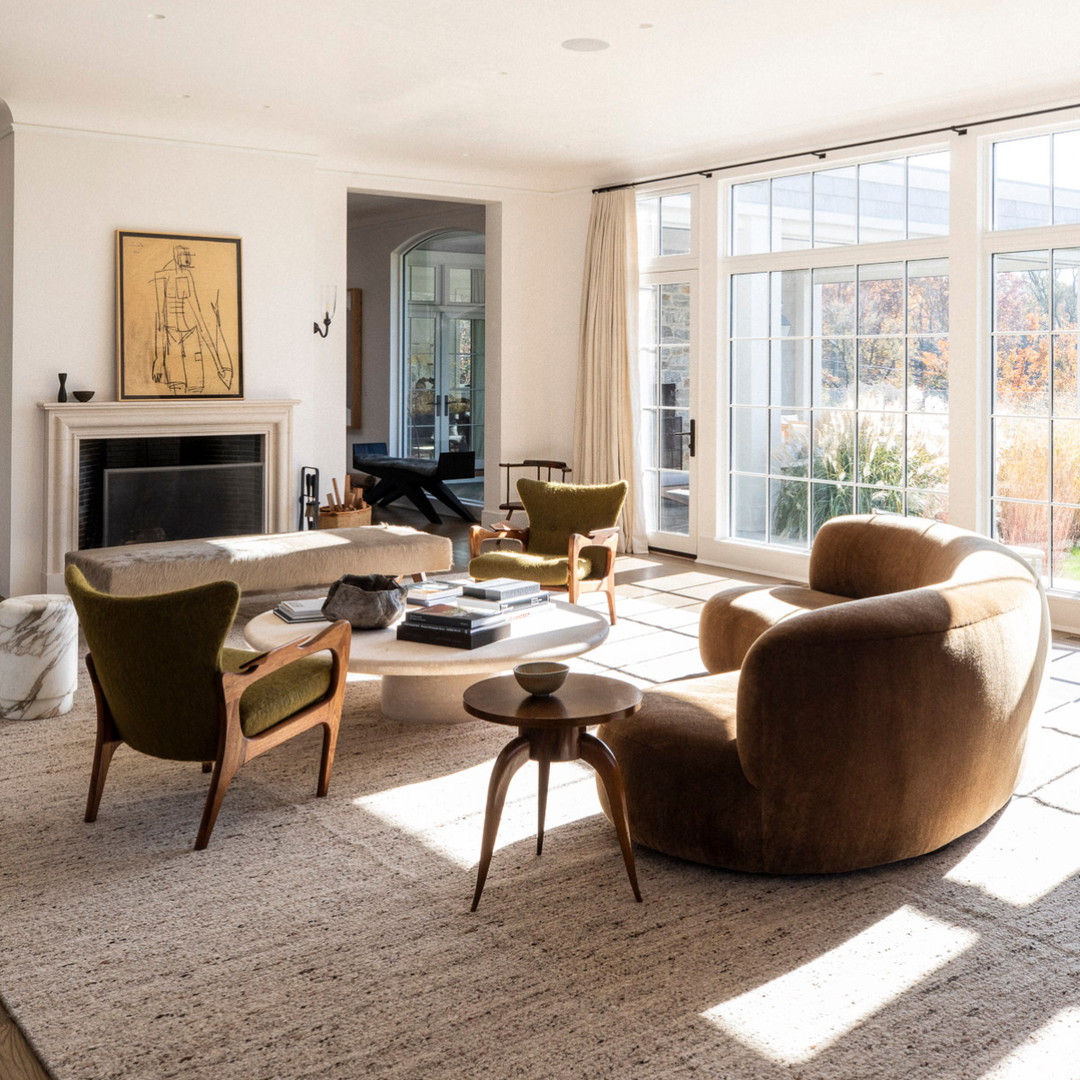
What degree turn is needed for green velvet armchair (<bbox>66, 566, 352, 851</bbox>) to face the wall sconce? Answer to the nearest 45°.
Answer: approximately 45° to its left

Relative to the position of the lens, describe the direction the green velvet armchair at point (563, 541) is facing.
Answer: facing the viewer and to the left of the viewer

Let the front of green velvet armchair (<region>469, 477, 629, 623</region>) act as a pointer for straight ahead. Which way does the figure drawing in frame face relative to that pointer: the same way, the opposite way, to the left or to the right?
to the left

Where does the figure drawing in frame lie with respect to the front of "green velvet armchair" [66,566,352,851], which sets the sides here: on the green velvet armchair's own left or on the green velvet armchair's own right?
on the green velvet armchair's own left

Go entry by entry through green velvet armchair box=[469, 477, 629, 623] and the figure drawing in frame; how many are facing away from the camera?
0

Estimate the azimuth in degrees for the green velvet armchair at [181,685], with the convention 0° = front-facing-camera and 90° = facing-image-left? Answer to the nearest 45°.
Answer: approximately 225°

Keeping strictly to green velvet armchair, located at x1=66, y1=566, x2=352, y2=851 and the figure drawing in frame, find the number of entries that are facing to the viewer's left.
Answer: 0

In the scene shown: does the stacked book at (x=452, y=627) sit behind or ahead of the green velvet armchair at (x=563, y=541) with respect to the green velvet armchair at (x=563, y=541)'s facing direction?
ahead

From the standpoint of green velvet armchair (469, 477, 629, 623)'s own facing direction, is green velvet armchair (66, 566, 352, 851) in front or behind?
in front

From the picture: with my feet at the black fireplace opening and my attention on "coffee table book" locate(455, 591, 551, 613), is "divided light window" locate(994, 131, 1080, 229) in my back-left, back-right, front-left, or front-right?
front-left

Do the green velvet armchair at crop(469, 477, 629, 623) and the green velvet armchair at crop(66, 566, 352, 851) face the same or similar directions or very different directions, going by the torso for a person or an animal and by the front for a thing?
very different directions
